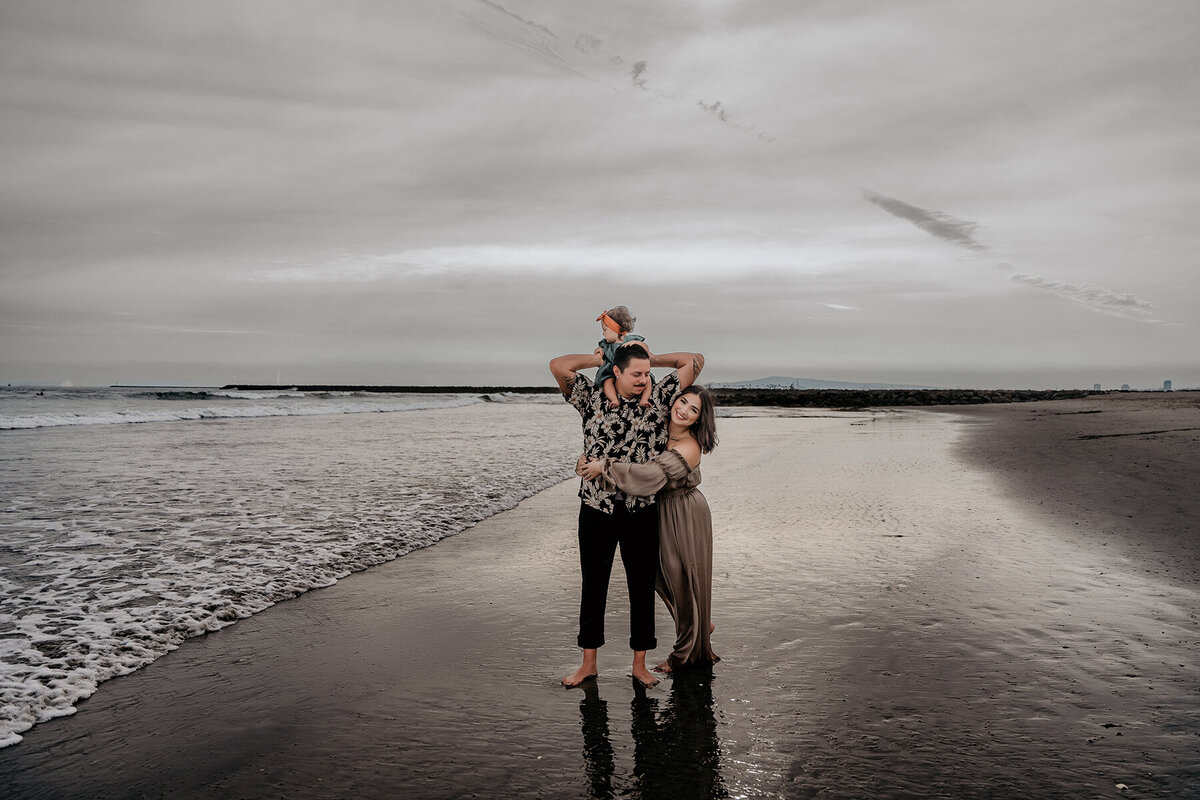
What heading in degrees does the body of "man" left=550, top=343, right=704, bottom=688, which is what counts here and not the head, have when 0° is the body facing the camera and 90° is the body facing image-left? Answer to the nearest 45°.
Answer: approximately 0°

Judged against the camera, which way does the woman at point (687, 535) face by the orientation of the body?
to the viewer's left

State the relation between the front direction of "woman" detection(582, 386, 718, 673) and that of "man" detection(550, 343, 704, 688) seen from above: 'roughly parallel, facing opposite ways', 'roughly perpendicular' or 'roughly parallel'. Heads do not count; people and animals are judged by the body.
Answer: roughly perpendicular

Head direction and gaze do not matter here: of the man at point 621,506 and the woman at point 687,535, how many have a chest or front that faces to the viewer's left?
1
